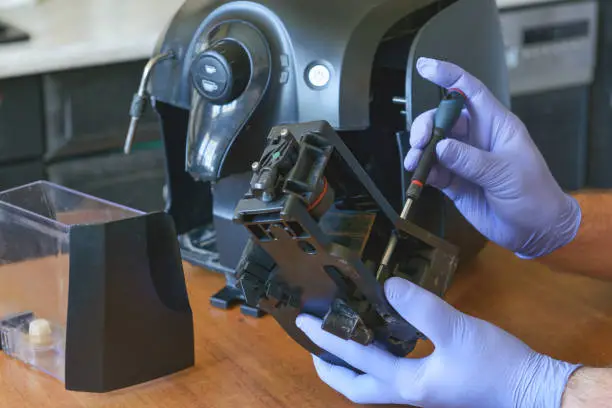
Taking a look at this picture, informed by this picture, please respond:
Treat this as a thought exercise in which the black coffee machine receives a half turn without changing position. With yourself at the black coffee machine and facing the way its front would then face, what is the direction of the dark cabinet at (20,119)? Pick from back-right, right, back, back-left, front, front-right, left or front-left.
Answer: left

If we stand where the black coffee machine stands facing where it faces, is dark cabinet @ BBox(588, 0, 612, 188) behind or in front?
behind

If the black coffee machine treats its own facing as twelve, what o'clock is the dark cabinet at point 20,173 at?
The dark cabinet is roughly at 3 o'clock from the black coffee machine.

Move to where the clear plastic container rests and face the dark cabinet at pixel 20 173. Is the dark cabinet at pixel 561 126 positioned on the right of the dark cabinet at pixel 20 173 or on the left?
right

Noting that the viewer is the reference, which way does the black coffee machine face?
facing the viewer and to the left of the viewer
